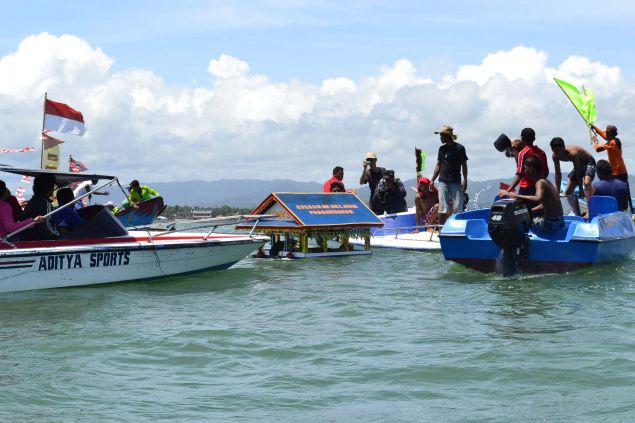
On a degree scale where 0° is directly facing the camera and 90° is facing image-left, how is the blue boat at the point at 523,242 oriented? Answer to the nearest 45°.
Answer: approximately 225°

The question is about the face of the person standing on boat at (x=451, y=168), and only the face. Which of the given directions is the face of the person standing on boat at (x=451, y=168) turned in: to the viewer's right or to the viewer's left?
to the viewer's left

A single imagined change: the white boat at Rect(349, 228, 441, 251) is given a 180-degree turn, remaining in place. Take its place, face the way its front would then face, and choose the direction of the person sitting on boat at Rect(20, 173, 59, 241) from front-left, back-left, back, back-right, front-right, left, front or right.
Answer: back-right

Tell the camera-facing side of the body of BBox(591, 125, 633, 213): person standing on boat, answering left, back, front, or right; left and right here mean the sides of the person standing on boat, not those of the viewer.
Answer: left

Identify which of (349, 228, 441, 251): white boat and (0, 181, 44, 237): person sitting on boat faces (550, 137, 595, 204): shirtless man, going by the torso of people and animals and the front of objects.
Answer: the person sitting on boat

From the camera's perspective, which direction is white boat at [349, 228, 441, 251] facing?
to the viewer's left

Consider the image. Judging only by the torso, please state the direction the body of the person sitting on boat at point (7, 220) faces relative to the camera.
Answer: to the viewer's right

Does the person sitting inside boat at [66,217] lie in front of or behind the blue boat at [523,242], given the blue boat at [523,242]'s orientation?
behind

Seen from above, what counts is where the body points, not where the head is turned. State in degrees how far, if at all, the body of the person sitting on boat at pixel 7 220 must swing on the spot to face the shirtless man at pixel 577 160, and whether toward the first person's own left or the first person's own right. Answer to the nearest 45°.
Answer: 0° — they already face them

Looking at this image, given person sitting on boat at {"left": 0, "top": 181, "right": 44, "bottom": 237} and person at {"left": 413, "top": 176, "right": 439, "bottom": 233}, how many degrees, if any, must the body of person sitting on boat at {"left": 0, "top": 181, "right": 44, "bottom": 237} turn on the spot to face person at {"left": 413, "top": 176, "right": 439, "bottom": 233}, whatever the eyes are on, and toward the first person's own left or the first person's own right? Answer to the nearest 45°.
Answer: approximately 45° to the first person's own left

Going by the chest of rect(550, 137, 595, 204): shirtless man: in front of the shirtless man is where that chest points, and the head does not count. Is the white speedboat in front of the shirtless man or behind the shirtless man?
in front

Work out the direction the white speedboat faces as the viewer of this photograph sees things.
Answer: facing to the right of the viewer

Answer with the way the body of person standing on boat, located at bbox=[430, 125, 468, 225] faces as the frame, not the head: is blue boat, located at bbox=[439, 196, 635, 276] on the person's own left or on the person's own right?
on the person's own left

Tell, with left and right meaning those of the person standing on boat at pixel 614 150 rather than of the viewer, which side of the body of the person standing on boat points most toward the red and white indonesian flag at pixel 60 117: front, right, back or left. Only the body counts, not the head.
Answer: front
